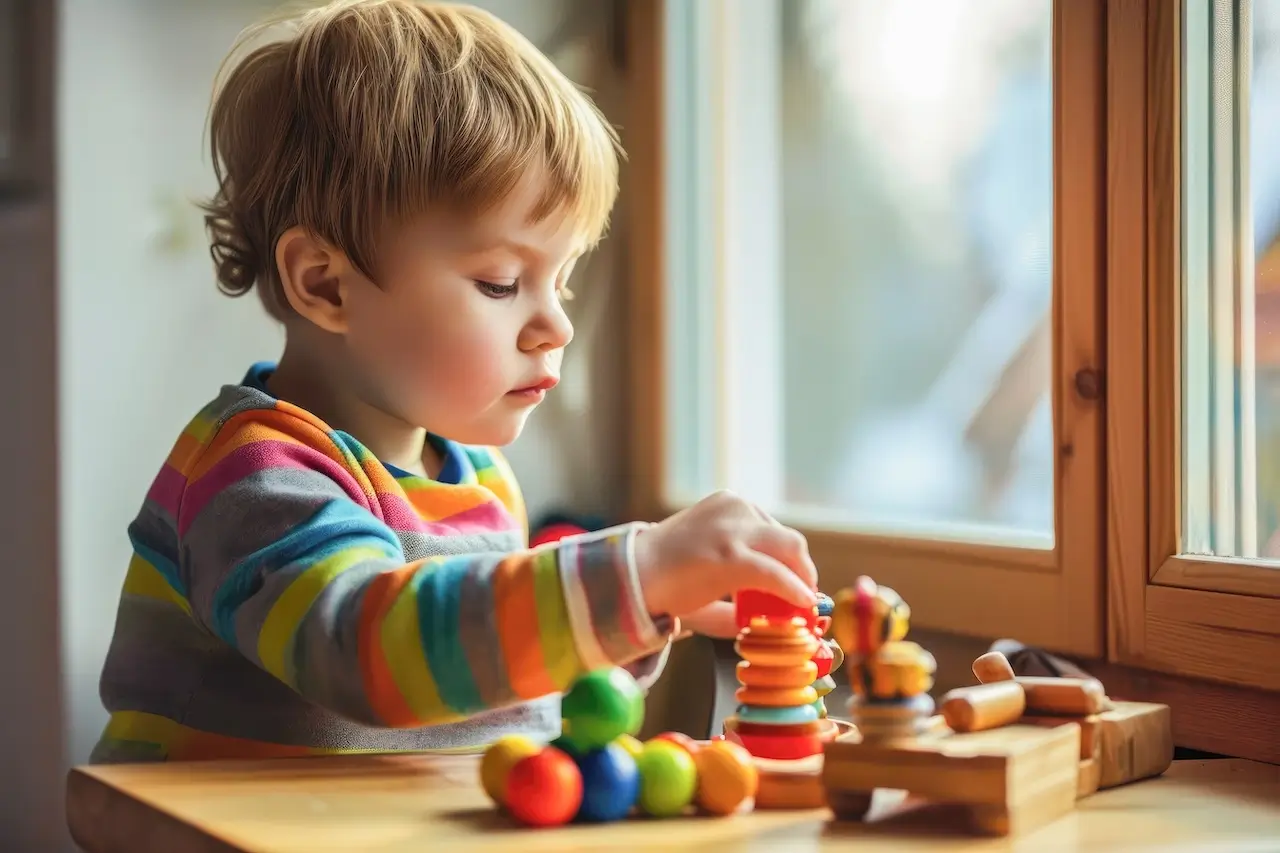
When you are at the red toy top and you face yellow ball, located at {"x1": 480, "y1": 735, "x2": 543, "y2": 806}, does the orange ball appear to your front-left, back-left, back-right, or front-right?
front-left

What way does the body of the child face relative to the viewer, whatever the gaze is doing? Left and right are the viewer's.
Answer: facing the viewer and to the right of the viewer

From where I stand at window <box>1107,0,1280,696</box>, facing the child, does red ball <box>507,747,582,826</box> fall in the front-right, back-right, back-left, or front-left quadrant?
front-left

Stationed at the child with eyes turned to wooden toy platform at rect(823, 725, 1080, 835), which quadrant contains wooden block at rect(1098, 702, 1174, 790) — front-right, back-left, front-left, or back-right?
front-left

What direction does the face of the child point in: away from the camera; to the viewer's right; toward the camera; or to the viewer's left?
to the viewer's right

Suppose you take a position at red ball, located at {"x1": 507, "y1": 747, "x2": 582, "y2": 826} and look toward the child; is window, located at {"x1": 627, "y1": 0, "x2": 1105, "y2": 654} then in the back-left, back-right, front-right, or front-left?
front-right
